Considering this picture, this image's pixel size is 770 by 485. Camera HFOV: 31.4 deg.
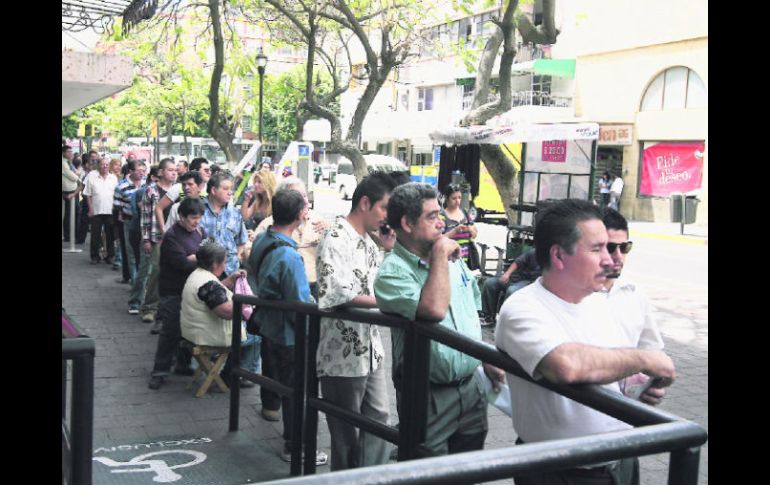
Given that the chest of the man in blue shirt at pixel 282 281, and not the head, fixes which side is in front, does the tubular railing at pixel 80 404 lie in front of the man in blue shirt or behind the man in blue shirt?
behind

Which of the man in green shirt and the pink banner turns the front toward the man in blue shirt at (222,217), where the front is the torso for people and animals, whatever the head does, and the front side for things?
the pink banner

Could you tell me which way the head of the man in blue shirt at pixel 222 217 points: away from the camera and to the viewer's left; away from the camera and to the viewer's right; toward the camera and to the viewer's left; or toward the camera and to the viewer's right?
toward the camera and to the viewer's right

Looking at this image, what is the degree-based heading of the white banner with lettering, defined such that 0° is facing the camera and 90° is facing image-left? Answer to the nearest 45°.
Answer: approximately 0°

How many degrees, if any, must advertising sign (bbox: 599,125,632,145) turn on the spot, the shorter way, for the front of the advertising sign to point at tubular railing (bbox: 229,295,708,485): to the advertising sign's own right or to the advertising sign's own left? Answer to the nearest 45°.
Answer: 0° — it already faces it

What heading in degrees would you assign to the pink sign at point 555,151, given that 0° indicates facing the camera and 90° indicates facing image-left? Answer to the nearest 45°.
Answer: approximately 0°

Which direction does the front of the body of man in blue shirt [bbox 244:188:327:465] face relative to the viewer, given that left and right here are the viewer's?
facing away from the viewer and to the right of the viewer
